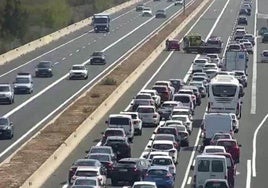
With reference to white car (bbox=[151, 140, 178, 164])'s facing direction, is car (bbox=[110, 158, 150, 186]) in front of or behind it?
behind

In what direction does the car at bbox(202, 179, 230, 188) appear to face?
away from the camera

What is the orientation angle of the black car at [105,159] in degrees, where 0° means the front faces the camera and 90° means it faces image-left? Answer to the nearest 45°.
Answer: approximately 180°

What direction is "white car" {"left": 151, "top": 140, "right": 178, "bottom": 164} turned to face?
away from the camera

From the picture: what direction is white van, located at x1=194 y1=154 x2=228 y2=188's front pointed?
away from the camera

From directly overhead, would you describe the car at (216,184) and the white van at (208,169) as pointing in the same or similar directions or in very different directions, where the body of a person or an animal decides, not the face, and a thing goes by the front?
same or similar directions

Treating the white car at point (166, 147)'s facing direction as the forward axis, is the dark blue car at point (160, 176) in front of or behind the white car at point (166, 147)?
behind

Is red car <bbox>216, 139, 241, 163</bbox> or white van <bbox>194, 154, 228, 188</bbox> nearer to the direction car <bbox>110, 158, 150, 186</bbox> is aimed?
the red car

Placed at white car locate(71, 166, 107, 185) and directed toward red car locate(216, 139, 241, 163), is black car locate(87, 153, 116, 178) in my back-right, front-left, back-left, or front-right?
front-left

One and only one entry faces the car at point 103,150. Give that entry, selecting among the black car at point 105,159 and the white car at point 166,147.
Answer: the black car

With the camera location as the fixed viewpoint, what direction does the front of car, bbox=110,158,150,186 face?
facing away from the viewer and to the right of the viewer

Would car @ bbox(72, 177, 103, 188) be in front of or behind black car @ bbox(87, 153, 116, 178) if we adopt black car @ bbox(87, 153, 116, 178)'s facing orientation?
behind

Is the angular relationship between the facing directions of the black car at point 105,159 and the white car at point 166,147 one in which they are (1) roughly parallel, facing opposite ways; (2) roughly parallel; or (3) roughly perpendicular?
roughly parallel
